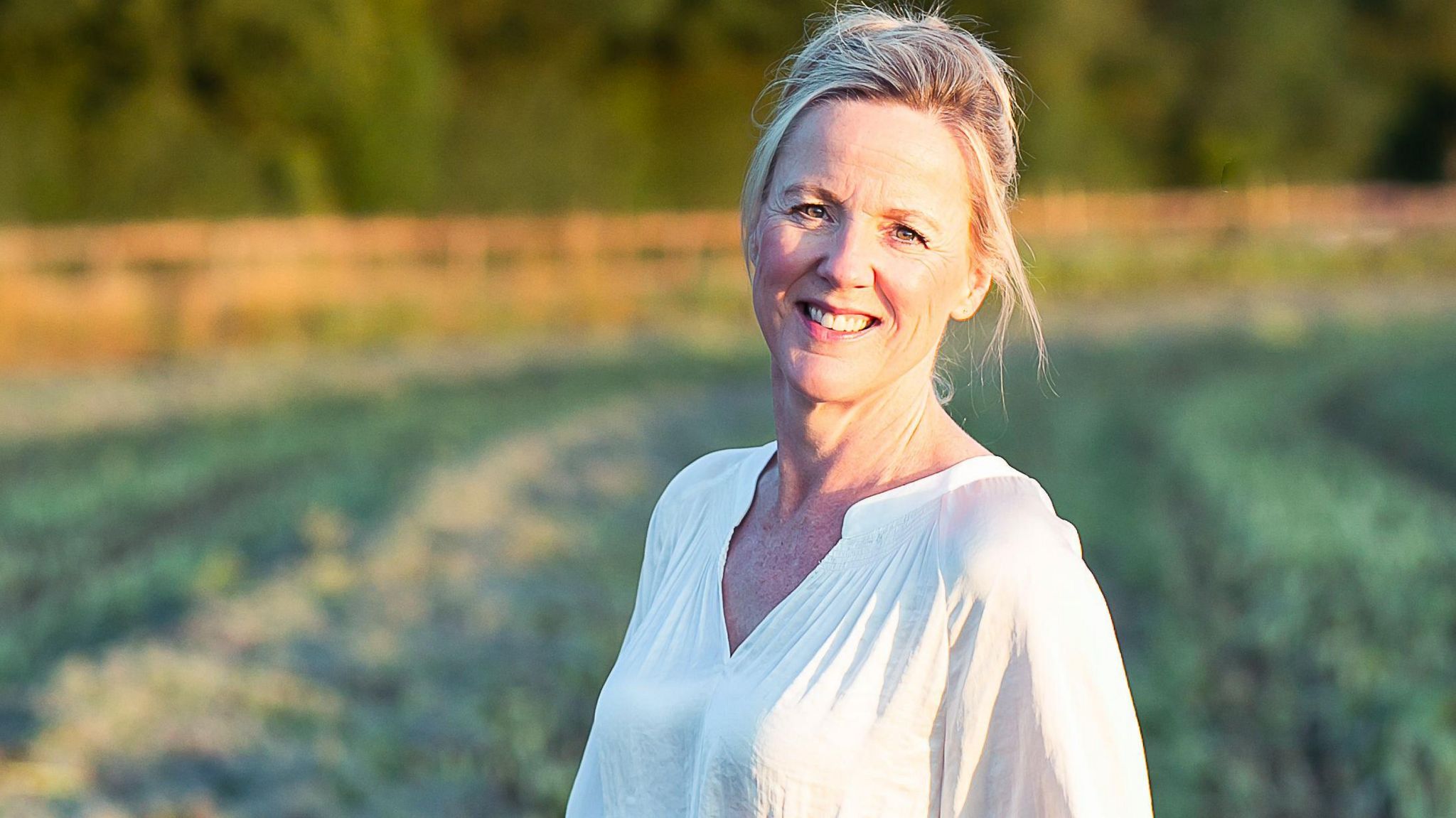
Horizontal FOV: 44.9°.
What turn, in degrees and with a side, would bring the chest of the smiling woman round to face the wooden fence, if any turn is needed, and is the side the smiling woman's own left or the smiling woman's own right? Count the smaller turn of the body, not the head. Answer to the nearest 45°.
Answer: approximately 135° to the smiling woman's own right

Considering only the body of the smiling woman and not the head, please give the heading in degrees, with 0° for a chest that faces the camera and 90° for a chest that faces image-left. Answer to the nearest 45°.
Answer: approximately 45°
